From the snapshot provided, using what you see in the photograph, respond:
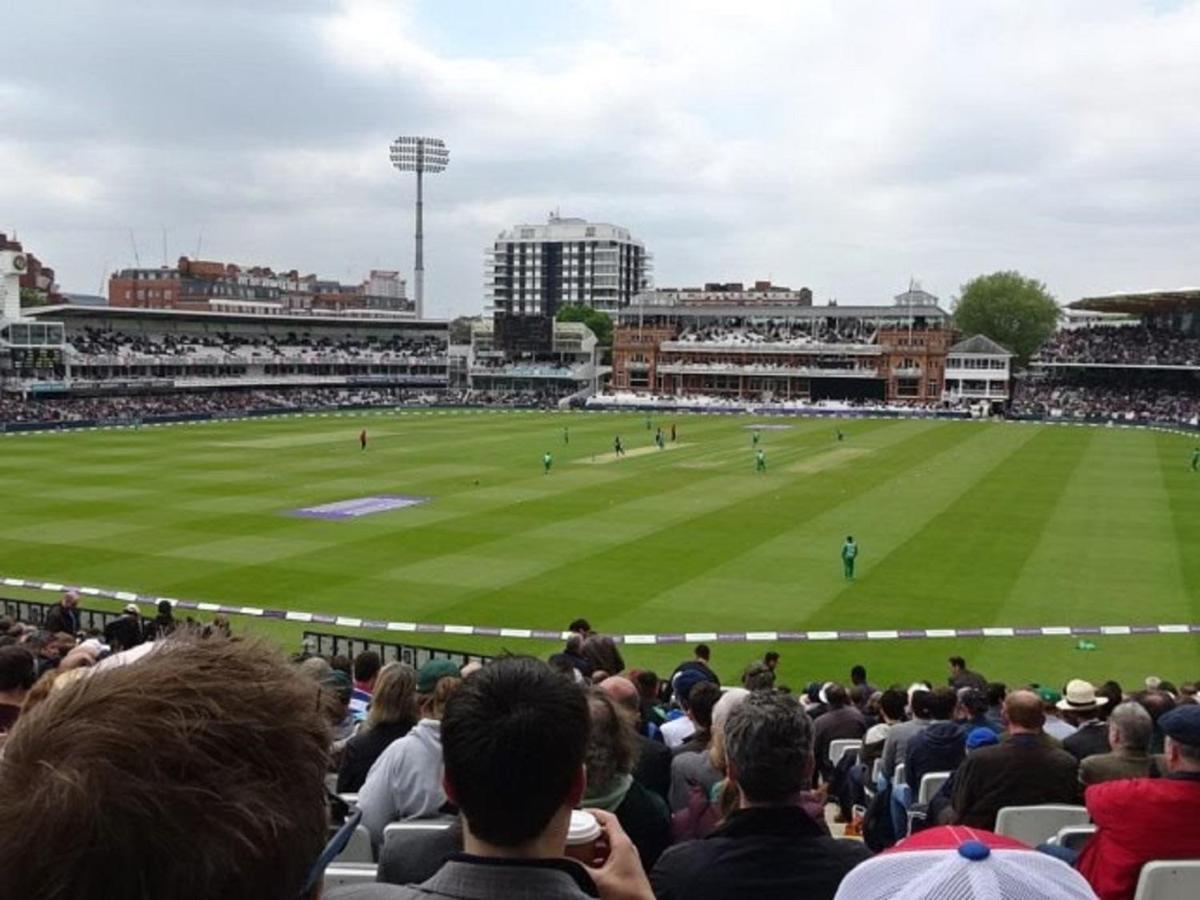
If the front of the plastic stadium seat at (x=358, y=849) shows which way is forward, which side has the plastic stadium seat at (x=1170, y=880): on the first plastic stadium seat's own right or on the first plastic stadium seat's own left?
on the first plastic stadium seat's own right

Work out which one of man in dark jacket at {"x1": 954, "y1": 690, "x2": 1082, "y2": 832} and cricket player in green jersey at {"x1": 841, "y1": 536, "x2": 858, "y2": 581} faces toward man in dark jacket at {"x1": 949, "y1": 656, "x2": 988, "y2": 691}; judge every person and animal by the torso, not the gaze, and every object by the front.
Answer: man in dark jacket at {"x1": 954, "y1": 690, "x2": 1082, "y2": 832}

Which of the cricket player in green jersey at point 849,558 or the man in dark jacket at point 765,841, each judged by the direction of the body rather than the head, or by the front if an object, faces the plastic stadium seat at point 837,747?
the man in dark jacket

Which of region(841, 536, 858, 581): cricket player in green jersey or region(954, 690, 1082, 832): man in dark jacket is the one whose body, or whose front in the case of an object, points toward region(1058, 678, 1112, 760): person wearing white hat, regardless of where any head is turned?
the man in dark jacket

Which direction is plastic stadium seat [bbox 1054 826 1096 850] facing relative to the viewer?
away from the camera

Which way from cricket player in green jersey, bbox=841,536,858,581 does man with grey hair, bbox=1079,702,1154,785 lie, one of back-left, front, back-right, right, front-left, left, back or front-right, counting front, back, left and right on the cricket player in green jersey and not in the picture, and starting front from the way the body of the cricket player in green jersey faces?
back

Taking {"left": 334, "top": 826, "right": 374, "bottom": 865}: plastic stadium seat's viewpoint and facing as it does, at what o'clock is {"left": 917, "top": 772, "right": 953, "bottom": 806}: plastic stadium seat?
{"left": 917, "top": 772, "right": 953, "bottom": 806}: plastic stadium seat is roughly at 2 o'clock from {"left": 334, "top": 826, "right": 374, "bottom": 865}: plastic stadium seat.

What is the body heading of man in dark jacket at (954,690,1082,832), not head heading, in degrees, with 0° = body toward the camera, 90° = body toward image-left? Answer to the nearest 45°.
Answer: approximately 180°

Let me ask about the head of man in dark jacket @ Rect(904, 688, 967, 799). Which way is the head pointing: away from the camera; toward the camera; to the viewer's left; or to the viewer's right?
away from the camera

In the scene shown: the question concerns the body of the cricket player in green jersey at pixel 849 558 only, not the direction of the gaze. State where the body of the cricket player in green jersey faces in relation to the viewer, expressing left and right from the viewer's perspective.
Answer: facing away from the viewer

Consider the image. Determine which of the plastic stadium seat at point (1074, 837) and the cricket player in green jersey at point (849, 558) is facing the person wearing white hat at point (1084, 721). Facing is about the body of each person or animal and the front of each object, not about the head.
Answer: the plastic stadium seat

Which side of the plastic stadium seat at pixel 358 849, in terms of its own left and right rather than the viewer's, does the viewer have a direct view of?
back

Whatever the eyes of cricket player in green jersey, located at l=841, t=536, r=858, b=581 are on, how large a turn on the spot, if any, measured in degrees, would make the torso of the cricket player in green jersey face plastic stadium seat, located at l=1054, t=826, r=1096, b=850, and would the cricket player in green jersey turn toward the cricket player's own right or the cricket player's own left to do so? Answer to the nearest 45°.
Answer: approximately 180°

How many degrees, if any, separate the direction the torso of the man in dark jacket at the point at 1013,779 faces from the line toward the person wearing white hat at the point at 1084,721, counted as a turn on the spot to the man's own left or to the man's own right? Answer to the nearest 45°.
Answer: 0° — they already face them

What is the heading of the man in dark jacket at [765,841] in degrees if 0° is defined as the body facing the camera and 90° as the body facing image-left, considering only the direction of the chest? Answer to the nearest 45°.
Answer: approximately 180°
